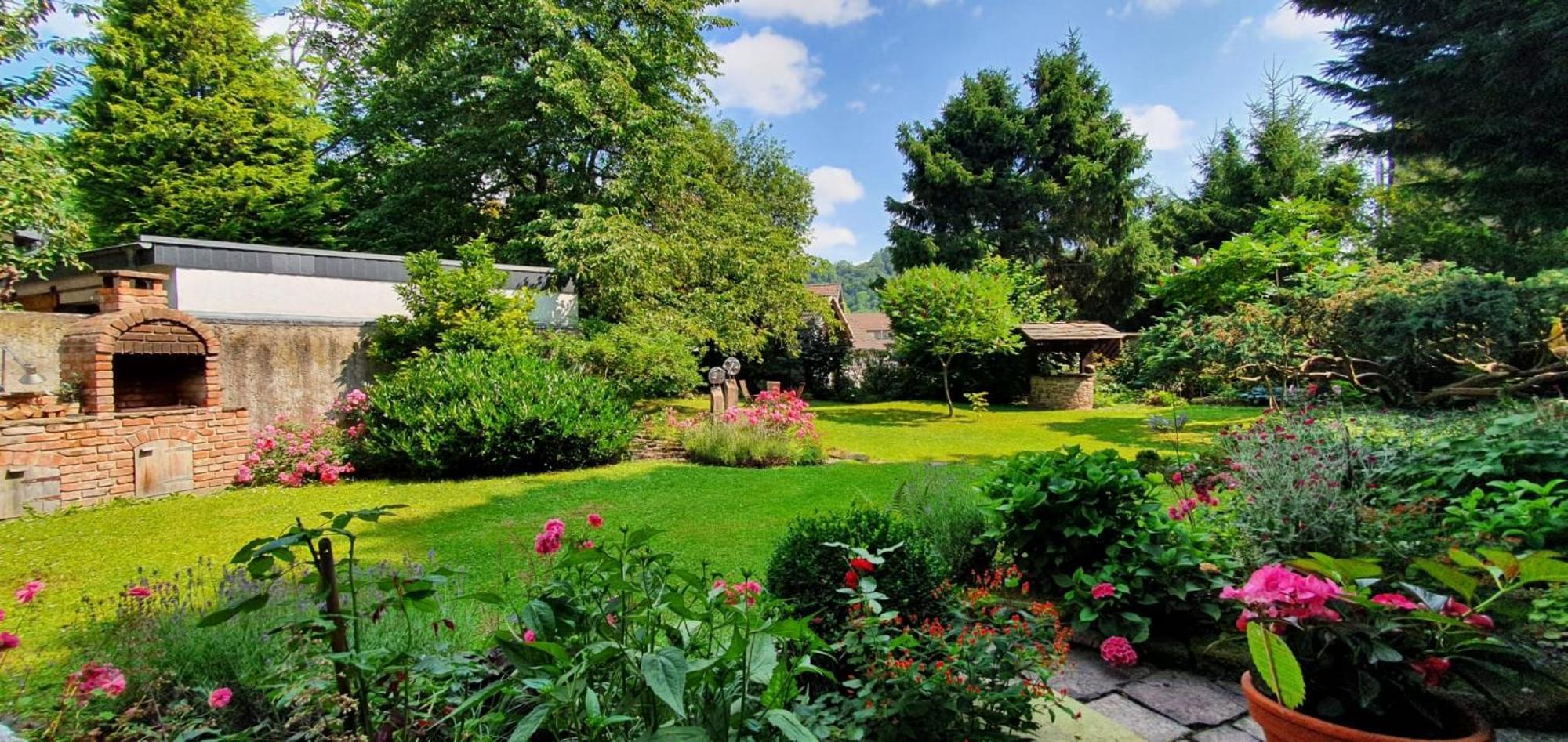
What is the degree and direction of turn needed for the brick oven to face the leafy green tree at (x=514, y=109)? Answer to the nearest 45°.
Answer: approximately 90° to its left

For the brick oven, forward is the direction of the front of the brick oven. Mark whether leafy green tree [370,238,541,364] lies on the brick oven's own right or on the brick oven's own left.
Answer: on the brick oven's own left

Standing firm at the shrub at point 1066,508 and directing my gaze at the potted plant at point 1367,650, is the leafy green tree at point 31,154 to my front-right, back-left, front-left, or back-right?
back-right

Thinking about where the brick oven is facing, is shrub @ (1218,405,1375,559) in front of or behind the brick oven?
in front

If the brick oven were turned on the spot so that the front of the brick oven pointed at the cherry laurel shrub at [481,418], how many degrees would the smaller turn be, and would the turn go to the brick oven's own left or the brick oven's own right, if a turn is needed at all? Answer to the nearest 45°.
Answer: approximately 45° to the brick oven's own left

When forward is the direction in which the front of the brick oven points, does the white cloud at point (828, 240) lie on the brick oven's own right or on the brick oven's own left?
on the brick oven's own left

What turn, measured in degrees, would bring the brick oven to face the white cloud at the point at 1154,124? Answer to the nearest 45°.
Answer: approximately 45° to its left

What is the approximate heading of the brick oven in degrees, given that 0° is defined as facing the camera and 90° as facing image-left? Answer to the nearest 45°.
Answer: approximately 315°

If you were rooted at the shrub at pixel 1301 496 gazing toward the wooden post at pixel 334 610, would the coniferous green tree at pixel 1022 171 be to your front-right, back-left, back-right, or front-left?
back-right

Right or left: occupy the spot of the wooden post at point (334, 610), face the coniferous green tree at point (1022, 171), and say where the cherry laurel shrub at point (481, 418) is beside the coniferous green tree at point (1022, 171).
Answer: left
